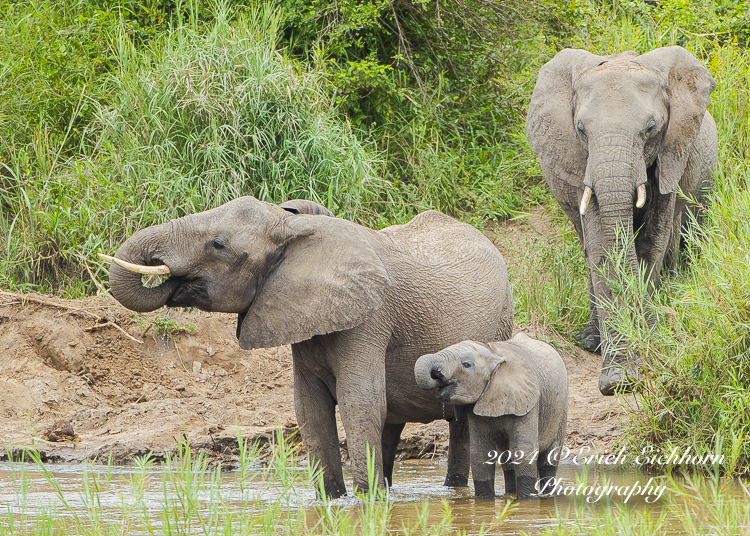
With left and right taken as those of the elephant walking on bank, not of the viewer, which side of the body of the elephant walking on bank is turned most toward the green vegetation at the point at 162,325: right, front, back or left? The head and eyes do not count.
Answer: right

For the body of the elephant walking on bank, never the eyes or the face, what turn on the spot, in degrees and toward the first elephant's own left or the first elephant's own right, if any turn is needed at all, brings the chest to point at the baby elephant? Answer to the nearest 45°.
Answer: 0° — it already faces it

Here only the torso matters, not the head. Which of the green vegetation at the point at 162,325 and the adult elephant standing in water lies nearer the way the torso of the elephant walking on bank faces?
the adult elephant standing in water

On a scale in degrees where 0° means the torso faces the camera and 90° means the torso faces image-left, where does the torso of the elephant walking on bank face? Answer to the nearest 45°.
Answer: approximately 0°

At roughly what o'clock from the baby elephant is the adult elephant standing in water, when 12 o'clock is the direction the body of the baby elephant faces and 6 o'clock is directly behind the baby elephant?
The adult elephant standing in water is roughly at 1 o'clock from the baby elephant.

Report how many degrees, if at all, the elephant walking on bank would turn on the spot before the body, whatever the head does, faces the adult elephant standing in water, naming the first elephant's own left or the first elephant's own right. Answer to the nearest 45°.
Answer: approximately 45° to the first elephant's own right

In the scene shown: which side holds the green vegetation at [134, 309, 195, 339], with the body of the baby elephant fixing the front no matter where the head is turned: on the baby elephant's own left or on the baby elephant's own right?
on the baby elephant's own right

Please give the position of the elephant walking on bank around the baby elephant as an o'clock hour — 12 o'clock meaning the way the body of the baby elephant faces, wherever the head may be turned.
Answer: The elephant walking on bank is roughly at 5 o'clock from the baby elephant.
